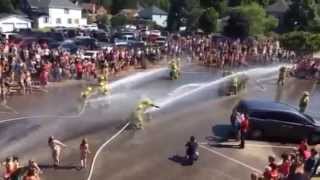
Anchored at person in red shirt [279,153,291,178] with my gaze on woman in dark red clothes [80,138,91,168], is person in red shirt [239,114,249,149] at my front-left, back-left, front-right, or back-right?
front-right

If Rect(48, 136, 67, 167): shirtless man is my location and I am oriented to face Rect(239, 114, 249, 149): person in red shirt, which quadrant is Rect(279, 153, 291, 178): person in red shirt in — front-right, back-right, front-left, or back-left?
front-right

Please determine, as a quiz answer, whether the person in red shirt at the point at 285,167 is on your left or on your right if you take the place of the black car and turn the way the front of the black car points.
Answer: on your right

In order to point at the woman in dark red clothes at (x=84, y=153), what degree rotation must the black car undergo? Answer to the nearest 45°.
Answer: approximately 135° to its right

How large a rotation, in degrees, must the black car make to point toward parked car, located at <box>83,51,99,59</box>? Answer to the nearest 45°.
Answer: approximately 135° to its left

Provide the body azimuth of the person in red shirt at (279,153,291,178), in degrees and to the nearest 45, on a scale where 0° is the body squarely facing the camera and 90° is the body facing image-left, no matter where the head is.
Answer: approximately 135°

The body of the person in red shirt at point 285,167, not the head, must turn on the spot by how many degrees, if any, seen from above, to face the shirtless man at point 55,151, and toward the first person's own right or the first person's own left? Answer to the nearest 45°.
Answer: approximately 45° to the first person's own left

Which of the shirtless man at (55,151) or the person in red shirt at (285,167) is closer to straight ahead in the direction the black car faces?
the person in red shirt

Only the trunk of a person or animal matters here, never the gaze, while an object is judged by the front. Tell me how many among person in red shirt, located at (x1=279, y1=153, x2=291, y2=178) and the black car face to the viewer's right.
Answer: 1

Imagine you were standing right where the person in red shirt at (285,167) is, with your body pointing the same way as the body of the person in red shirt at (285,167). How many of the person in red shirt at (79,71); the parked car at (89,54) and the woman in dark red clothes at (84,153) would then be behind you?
0

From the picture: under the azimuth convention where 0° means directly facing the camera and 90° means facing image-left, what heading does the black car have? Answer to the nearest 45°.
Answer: approximately 270°

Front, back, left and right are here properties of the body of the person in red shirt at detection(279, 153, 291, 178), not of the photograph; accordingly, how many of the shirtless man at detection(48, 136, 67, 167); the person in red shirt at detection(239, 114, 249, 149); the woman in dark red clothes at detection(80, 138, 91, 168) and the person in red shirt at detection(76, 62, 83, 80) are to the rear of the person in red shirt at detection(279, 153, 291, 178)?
0

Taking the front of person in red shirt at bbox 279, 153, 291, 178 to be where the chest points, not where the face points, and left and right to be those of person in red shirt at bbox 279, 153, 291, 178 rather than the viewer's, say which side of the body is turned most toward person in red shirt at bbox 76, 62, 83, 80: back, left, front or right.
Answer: front

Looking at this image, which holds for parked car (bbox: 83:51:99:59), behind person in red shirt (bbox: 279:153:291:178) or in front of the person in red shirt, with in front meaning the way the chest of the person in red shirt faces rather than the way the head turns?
in front

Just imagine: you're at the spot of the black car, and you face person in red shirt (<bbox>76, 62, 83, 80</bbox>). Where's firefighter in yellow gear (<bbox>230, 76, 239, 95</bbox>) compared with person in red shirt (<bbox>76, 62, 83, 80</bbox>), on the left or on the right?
right

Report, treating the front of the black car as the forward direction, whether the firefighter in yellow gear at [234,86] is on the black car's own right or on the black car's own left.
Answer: on the black car's own left
